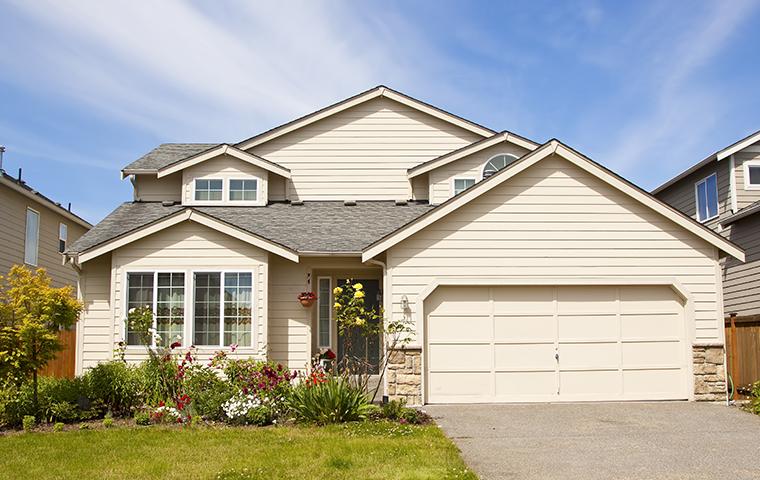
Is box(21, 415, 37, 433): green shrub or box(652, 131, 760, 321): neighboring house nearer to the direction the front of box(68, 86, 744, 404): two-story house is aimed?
the green shrub

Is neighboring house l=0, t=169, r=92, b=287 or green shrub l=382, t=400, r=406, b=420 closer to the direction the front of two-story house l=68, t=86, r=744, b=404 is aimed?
the green shrub

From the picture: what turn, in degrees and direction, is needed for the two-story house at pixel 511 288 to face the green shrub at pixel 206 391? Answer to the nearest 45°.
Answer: approximately 90° to its right

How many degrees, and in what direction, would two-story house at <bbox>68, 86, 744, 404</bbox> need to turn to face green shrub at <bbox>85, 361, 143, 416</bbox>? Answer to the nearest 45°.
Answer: approximately 90° to its right

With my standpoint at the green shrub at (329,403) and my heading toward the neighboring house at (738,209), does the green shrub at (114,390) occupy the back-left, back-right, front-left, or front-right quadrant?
back-left

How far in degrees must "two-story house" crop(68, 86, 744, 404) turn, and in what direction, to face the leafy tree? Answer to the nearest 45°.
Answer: approximately 90° to its right

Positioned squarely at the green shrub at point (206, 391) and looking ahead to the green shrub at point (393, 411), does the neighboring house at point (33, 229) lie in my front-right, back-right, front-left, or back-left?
back-left

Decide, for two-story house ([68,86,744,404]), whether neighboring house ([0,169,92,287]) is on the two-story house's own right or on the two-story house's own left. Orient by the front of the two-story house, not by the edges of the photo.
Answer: on the two-story house's own right

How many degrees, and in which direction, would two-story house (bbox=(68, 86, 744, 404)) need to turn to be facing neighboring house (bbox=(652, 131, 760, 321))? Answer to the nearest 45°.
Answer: approximately 135° to its left

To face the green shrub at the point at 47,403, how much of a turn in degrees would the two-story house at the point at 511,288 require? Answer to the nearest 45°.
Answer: approximately 90° to its right

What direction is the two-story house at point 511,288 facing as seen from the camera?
toward the camera
